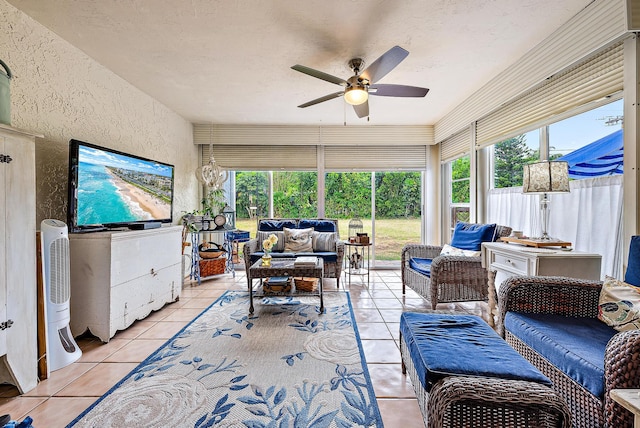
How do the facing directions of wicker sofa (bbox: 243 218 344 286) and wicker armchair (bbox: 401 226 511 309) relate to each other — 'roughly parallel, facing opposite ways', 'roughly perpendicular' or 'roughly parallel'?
roughly perpendicular

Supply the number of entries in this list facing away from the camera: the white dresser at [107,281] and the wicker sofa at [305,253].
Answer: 0

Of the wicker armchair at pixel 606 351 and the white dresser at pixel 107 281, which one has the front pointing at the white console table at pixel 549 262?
the white dresser

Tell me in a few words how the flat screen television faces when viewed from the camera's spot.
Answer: facing the viewer and to the right of the viewer

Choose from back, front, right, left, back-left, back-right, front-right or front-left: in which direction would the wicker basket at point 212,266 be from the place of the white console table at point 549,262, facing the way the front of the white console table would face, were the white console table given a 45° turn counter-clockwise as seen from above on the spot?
right

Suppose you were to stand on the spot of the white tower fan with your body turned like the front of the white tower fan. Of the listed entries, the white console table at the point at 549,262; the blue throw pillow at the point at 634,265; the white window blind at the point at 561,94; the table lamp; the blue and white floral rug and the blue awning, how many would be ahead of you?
6

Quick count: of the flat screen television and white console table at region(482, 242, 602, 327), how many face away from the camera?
0

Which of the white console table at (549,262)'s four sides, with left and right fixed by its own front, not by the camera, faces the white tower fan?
front

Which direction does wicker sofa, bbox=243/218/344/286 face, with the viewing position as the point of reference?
facing the viewer

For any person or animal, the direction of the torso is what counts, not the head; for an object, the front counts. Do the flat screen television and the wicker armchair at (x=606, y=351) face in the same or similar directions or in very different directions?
very different directions

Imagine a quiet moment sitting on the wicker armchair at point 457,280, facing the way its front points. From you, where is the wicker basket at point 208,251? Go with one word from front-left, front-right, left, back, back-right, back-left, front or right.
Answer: front-right

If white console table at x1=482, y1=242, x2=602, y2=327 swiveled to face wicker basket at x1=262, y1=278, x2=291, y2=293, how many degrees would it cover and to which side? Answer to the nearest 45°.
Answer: approximately 45° to its right

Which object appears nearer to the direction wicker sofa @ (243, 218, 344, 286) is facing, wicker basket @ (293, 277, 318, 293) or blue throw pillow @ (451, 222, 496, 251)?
the wicker basket

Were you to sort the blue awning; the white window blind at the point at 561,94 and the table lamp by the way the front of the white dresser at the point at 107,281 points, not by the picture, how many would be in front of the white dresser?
3

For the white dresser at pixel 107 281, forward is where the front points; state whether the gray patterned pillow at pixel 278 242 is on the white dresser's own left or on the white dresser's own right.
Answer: on the white dresser's own left

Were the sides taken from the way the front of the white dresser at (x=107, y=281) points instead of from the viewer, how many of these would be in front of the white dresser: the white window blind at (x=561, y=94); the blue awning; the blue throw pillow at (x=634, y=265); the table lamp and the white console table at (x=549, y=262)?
5

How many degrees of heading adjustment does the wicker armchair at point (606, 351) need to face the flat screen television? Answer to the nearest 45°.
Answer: approximately 45° to its right

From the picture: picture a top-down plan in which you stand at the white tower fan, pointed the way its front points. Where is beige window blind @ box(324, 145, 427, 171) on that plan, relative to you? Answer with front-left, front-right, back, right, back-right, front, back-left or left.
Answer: front-left
